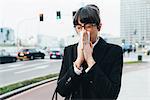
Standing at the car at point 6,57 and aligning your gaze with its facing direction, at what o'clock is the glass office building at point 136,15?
The glass office building is roughly at 12 o'clock from the car.

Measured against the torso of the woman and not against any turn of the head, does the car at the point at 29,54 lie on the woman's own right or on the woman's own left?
on the woman's own right

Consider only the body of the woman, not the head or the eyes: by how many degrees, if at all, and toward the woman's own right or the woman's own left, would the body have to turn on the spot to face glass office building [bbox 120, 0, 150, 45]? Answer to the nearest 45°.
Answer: approximately 135° to the woman's own right

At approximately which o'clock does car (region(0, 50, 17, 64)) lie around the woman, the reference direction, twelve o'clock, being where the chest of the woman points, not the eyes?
The car is roughly at 4 o'clock from the woman.

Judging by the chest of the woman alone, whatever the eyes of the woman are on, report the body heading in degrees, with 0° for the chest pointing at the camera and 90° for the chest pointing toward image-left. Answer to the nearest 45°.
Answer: approximately 45°
